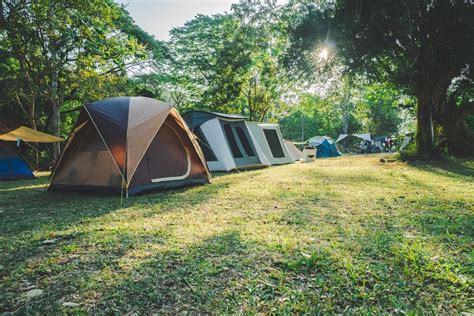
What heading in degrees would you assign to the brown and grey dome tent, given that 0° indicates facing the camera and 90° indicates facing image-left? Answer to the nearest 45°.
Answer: approximately 315°

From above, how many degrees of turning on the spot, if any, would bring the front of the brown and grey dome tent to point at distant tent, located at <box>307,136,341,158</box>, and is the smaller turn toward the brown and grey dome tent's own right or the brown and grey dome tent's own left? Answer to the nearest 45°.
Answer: approximately 90° to the brown and grey dome tent's own left

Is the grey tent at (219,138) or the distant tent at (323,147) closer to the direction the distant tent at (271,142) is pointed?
the grey tent
